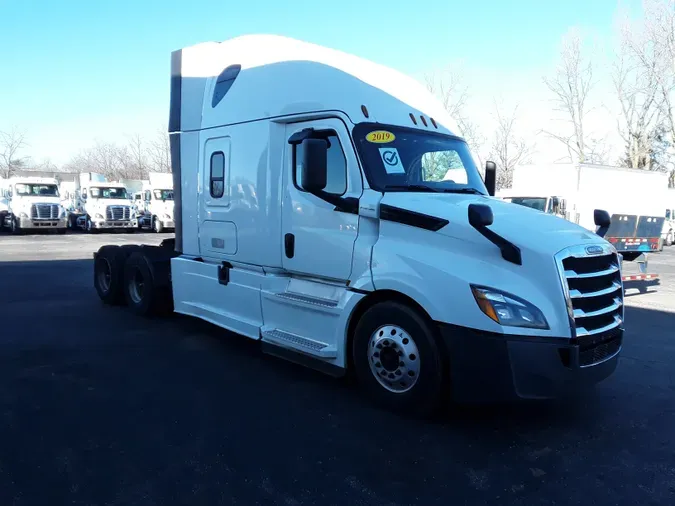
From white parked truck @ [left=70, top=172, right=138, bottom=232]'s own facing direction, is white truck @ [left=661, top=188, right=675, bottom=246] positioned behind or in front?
in front

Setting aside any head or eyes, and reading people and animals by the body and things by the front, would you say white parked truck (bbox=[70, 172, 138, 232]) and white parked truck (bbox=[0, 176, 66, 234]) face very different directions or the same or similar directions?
same or similar directions

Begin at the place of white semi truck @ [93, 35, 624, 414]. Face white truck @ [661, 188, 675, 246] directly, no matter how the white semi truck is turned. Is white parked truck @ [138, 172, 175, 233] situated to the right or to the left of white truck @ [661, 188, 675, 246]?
left

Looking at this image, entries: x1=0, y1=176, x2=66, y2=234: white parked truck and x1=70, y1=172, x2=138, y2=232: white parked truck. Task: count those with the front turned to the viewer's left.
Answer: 0

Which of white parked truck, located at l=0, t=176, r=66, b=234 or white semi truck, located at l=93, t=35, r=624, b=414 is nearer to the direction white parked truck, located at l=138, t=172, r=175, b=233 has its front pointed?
the white semi truck

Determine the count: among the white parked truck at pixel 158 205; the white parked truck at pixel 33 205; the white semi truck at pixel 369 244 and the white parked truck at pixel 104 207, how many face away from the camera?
0

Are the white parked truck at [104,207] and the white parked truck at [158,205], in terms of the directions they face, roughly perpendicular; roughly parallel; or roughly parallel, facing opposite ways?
roughly parallel

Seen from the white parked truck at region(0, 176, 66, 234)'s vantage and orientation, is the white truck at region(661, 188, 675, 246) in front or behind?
in front

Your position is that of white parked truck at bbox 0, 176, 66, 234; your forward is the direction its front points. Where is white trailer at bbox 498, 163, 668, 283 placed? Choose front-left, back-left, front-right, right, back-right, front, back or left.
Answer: front

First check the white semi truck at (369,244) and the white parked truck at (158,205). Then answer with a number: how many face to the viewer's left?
0

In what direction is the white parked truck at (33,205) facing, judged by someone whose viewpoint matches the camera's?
facing the viewer and to the right of the viewer

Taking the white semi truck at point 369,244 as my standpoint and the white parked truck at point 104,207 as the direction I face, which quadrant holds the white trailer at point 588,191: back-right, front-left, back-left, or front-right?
front-right

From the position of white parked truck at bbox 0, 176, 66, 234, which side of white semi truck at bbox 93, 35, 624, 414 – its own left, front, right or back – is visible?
back
